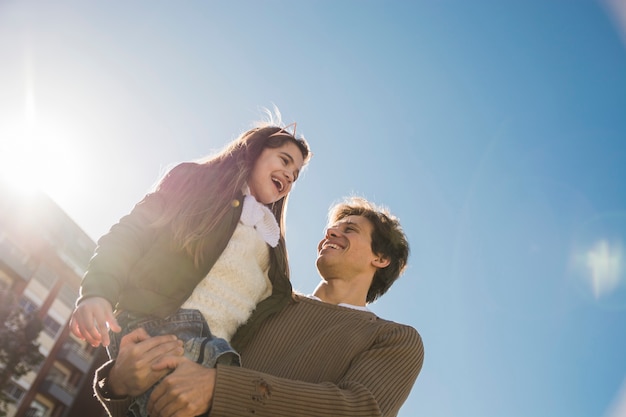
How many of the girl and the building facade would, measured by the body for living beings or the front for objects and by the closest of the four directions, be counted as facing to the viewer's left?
0

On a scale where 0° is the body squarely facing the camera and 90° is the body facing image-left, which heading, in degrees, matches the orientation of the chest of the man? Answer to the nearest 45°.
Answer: approximately 45°

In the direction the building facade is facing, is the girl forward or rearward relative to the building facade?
forward

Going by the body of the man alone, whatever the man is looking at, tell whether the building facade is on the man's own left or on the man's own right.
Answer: on the man's own right

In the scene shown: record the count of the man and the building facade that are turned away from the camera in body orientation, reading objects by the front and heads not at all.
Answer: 0

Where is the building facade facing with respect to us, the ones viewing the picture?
facing the viewer and to the right of the viewer

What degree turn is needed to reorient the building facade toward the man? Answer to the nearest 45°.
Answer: approximately 45° to its right

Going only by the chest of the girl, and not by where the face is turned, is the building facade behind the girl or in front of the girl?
behind

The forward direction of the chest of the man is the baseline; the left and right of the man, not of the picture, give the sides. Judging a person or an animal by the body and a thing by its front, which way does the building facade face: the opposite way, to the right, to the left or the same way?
to the left
